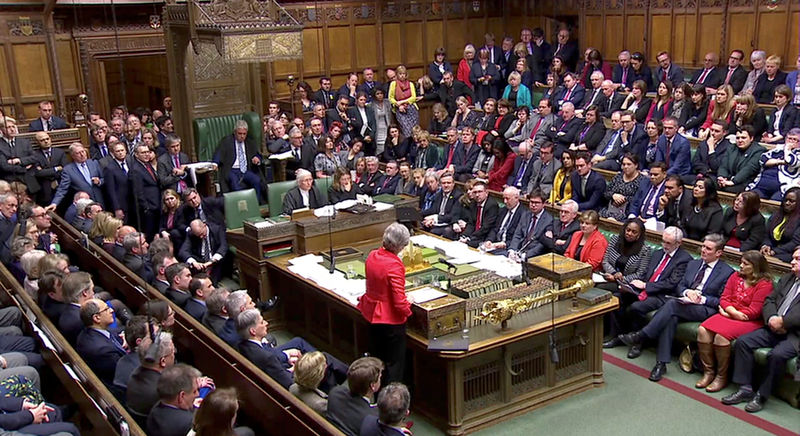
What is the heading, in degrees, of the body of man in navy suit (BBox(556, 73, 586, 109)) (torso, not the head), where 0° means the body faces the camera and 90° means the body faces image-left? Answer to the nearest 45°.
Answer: approximately 45°

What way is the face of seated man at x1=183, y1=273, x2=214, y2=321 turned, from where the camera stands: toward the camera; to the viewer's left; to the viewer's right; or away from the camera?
to the viewer's right

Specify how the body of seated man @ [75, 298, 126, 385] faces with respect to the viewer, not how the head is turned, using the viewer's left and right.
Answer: facing to the right of the viewer

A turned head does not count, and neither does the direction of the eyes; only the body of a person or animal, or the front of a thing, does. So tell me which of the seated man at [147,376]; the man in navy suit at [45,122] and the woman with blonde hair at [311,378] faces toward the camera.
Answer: the man in navy suit

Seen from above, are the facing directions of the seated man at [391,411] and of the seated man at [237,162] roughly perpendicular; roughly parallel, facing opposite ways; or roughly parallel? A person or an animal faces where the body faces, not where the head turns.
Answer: roughly perpendicular

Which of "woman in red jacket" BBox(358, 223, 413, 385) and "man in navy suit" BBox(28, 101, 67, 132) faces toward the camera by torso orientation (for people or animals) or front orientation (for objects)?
the man in navy suit

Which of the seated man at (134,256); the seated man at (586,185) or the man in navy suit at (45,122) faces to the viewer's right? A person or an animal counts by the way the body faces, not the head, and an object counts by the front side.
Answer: the seated man at (134,256)

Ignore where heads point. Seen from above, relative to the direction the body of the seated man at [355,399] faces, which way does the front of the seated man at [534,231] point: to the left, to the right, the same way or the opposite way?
the opposite way

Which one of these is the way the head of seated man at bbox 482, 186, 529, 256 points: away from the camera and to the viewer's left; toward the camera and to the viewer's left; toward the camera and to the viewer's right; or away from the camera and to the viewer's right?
toward the camera and to the viewer's left

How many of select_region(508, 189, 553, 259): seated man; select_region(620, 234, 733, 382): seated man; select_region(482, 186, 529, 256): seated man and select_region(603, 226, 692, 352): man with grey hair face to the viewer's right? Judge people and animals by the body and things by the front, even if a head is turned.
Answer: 0

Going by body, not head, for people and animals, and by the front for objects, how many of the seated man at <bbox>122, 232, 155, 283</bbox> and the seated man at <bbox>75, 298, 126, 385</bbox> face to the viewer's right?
2

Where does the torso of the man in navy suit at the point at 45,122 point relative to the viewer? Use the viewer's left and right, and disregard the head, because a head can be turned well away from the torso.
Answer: facing the viewer

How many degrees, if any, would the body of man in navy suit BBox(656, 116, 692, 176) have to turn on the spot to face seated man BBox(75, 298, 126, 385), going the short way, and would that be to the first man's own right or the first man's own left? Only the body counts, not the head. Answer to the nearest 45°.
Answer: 0° — they already face them

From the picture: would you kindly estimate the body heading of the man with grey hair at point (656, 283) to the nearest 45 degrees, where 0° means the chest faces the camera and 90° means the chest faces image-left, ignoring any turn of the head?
approximately 45°

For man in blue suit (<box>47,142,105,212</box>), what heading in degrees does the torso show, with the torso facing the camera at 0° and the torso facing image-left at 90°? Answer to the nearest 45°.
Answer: approximately 315°

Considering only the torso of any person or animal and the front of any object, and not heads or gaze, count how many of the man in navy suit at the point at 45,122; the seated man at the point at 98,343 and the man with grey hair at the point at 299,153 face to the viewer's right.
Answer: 1

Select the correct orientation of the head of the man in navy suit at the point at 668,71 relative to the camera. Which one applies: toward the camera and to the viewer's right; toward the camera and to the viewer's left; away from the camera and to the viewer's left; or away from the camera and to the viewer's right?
toward the camera and to the viewer's left
